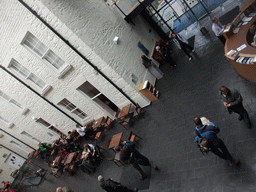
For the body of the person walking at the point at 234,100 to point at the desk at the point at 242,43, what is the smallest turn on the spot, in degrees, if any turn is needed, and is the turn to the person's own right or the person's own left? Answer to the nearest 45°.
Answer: approximately 180°

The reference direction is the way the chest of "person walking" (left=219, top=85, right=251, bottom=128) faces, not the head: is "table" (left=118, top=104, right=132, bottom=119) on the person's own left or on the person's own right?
on the person's own right

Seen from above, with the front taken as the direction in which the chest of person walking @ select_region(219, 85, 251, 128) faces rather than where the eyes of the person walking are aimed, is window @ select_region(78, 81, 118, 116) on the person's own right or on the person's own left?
on the person's own right

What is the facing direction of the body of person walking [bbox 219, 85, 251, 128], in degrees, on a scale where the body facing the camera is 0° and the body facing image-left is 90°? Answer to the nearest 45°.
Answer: approximately 45°

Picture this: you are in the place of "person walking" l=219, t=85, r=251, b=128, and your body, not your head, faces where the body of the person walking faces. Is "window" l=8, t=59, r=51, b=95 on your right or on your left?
on your right

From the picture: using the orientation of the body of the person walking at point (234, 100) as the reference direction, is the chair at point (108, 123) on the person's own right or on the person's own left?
on the person's own right
